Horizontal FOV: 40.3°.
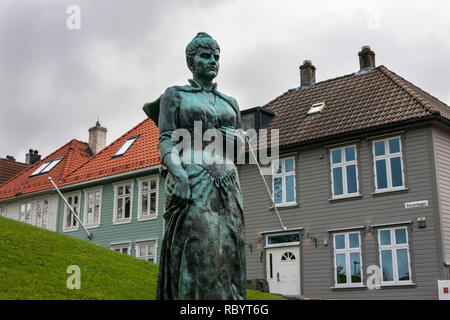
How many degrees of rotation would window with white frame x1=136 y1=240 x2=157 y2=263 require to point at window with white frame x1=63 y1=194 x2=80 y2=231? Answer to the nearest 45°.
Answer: approximately 90° to its right

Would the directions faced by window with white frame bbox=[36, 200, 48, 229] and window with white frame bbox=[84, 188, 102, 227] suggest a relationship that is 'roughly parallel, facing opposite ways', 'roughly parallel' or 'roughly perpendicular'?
roughly parallel

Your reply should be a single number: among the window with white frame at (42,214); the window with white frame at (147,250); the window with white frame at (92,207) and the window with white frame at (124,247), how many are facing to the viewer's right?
0

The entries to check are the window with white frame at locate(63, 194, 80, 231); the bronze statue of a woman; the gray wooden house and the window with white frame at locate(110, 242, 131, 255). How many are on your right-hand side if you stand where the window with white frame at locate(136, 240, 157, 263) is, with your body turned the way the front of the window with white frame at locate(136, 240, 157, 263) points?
2

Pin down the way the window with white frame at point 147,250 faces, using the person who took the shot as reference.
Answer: facing the viewer and to the left of the viewer

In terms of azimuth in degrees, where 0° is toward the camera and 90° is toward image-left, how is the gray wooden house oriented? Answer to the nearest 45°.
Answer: approximately 45°

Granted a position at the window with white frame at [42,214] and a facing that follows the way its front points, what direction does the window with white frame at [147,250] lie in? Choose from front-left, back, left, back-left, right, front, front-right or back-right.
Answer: left

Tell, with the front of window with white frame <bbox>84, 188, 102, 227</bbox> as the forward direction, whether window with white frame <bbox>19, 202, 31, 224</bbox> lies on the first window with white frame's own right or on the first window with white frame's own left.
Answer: on the first window with white frame's own right

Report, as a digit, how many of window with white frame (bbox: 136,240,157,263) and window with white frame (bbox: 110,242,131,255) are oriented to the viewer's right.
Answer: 0

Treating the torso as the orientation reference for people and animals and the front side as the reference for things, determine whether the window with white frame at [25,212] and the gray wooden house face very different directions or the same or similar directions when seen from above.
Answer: same or similar directions

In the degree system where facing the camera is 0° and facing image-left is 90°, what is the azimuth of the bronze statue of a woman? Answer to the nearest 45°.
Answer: approximately 315°

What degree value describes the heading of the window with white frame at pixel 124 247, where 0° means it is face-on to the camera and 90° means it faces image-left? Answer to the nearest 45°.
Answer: approximately 45°

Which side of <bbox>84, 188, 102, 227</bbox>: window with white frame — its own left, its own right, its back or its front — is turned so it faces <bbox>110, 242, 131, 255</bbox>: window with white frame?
left

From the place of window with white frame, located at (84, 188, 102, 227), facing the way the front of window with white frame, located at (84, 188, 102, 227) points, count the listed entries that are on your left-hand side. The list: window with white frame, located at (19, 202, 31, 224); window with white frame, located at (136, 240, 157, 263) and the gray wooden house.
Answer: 2

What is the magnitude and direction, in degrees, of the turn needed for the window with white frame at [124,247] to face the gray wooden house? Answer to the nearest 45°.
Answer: approximately 90° to its left

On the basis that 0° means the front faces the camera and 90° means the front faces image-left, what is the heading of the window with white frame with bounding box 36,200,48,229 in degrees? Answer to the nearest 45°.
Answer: approximately 45°

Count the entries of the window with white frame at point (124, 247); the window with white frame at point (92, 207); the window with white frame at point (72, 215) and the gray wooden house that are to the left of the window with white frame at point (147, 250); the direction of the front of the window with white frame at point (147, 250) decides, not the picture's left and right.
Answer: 1

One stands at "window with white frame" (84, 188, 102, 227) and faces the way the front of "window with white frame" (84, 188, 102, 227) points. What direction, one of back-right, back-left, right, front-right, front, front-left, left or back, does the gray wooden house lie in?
left

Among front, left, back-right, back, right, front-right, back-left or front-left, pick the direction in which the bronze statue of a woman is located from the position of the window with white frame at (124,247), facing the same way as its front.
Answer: front-left

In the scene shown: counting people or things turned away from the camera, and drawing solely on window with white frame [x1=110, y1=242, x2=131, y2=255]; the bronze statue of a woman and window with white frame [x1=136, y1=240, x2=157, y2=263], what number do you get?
0

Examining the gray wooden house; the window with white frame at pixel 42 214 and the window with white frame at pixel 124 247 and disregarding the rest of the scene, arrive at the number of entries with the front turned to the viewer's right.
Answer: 0
